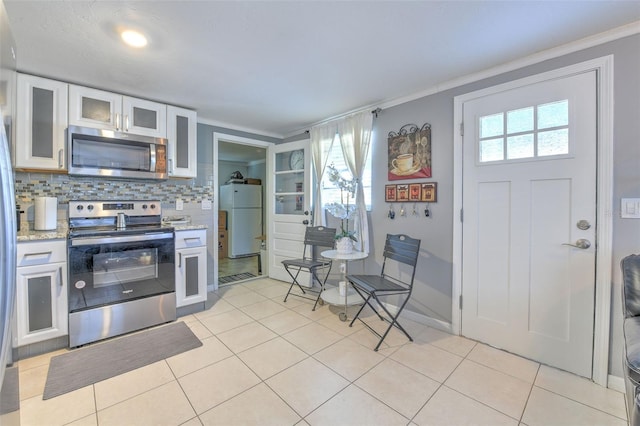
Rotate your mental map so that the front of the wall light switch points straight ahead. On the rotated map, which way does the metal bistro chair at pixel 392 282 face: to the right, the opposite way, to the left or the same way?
the same way

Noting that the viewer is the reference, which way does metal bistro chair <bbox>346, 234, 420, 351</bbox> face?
facing the viewer and to the left of the viewer

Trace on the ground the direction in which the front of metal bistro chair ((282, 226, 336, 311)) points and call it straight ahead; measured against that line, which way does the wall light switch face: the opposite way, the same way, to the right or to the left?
the same way

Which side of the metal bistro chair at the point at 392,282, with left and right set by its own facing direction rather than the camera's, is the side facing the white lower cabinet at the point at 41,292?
front

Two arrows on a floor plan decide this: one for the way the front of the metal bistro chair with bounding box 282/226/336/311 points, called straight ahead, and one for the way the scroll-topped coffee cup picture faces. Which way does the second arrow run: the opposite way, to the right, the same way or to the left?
the same way

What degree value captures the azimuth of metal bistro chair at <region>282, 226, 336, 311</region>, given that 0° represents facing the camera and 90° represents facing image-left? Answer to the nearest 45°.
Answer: approximately 45°

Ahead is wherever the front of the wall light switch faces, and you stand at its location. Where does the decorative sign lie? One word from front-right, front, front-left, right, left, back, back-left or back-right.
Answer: right

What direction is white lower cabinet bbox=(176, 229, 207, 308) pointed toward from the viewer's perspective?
toward the camera

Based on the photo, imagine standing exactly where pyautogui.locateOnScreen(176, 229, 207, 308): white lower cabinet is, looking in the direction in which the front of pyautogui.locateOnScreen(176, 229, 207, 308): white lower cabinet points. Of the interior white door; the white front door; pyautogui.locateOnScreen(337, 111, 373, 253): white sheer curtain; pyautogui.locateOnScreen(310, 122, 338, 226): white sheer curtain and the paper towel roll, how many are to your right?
1

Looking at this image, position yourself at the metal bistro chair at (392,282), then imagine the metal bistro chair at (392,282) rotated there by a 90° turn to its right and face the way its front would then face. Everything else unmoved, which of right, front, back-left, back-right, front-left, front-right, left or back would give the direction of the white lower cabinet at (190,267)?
front-left

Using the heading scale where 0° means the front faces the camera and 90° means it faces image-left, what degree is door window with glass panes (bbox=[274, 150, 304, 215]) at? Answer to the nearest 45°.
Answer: approximately 45°
